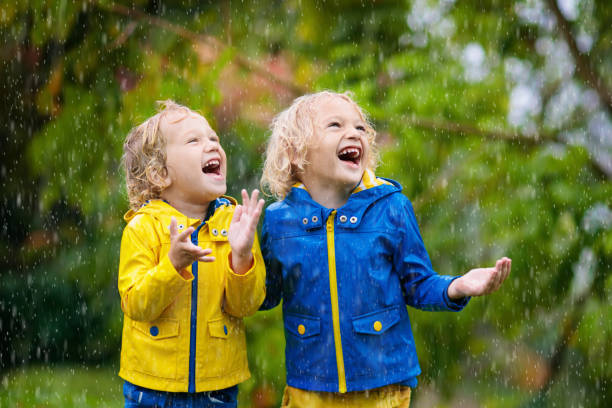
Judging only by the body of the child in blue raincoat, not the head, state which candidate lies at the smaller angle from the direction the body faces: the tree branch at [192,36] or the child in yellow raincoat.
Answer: the child in yellow raincoat

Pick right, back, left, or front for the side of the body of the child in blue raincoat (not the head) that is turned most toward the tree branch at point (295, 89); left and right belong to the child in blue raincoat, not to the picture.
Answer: back

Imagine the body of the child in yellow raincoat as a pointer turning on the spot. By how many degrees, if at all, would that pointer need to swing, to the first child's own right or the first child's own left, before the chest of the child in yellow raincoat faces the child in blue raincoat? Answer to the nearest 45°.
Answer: approximately 45° to the first child's own left

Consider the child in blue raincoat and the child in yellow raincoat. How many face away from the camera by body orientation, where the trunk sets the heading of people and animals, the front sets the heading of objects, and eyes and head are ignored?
0

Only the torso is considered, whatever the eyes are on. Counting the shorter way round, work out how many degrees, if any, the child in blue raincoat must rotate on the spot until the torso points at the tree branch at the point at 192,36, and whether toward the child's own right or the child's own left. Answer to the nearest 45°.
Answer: approximately 135° to the child's own right

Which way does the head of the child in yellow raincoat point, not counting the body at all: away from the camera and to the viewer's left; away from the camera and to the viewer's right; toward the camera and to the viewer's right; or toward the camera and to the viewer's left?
toward the camera and to the viewer's right

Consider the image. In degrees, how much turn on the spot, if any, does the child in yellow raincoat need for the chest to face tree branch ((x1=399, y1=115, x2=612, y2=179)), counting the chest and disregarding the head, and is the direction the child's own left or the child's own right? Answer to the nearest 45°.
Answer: approximately 90° to the child's own left

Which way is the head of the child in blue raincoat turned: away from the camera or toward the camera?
toward the camera

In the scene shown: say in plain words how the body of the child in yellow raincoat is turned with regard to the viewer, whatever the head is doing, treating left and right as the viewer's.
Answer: facing the viewer and to the right of the viewer

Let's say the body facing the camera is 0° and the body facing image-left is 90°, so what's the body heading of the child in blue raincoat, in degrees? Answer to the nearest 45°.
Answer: approximately 0°
